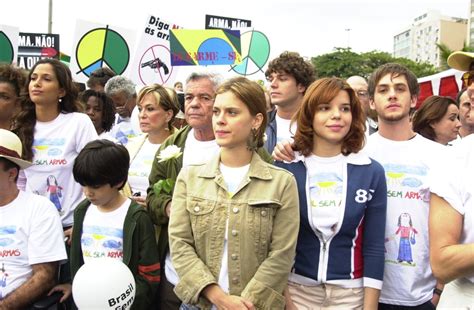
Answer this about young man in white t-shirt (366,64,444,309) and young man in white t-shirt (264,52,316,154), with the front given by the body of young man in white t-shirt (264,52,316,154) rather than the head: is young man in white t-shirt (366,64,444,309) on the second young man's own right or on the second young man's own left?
on the second young man's own left

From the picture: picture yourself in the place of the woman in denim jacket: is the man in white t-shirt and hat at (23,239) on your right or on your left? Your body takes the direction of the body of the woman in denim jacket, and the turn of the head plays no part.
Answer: on your right

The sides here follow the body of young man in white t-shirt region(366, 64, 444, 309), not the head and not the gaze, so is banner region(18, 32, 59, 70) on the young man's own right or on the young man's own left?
on the young man's own right

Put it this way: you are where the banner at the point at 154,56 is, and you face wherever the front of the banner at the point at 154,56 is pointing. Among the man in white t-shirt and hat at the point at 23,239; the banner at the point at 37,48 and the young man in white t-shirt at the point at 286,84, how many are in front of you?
2

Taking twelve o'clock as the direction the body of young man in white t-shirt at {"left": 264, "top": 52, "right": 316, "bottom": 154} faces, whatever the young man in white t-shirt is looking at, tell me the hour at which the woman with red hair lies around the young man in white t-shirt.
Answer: The woman with red hair is roughly at 10 o'clock from the young man in white t-shirt.
